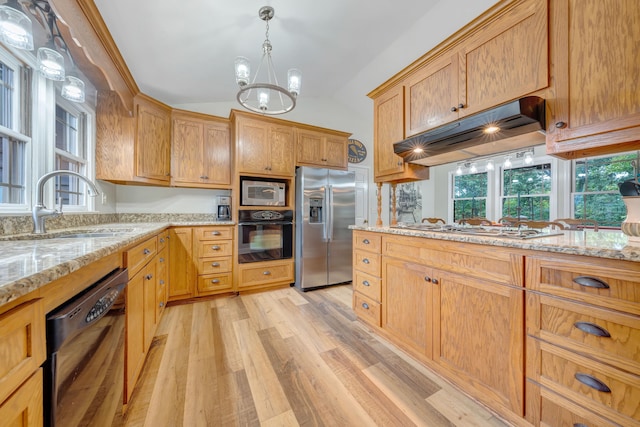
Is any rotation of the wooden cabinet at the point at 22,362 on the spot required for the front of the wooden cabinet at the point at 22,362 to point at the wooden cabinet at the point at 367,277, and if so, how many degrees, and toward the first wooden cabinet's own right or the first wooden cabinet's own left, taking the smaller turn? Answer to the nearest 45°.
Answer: approximately 45° to the first wooden cabinet's own left

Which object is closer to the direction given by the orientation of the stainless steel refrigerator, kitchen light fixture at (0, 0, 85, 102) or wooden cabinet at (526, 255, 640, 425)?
the wooden cabinet

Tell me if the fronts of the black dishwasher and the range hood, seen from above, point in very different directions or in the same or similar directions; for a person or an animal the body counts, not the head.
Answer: very different directions

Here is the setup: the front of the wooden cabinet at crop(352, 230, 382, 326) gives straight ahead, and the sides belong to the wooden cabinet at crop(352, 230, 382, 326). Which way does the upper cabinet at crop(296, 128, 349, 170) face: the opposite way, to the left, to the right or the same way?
to the left

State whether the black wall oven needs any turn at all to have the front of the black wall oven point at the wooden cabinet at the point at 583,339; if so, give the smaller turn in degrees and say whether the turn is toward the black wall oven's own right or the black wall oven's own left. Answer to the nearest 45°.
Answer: approximately 45° to the black wall oven's own left

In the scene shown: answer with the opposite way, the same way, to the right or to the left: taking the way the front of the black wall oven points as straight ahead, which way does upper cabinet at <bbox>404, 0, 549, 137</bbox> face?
to the right

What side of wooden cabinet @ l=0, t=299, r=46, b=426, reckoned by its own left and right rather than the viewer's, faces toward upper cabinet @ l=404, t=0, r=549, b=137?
front

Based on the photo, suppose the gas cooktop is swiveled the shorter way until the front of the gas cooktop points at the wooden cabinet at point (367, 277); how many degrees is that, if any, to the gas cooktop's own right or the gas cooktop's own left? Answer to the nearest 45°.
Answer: approximately 45° to the gas cooktop's own right

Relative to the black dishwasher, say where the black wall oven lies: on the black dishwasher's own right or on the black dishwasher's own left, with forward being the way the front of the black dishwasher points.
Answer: on the black dishwasher's own left

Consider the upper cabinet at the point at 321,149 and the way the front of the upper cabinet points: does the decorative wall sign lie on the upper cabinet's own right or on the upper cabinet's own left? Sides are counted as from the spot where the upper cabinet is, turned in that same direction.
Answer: on the upper cabinet's own left

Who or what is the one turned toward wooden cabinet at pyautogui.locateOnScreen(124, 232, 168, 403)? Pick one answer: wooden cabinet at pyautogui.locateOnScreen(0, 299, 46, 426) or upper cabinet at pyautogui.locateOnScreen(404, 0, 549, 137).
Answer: the upper cabinet

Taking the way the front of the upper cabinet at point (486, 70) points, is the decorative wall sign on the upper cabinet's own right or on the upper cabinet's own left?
on the upper cabinet's own right
